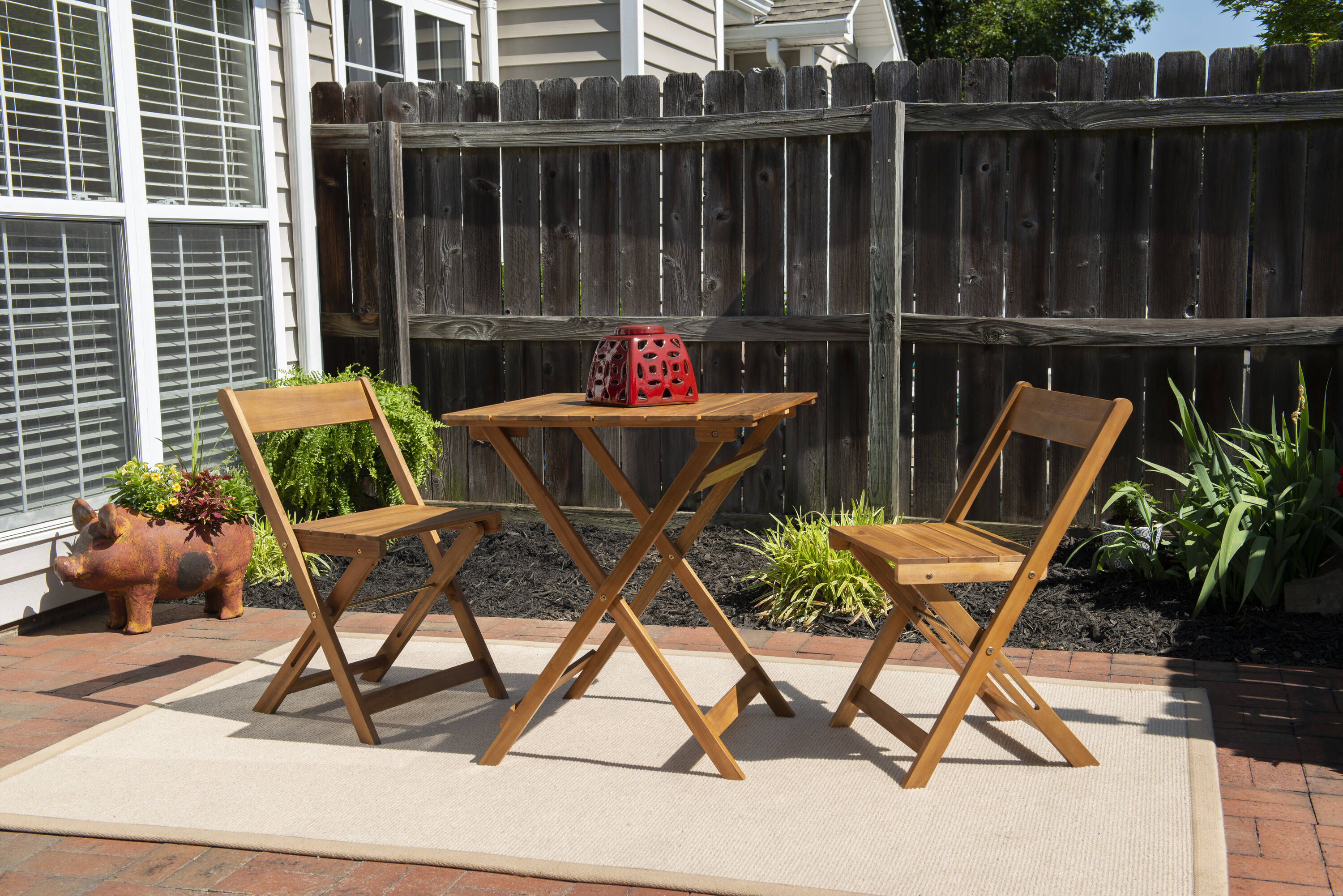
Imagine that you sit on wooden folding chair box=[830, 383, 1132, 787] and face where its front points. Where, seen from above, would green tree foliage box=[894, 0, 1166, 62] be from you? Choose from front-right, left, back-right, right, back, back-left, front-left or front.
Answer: back-right

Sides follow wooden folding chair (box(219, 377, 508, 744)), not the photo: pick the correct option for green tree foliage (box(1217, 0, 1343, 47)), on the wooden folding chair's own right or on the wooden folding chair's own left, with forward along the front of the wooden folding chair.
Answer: on the wooden folding chair's own left

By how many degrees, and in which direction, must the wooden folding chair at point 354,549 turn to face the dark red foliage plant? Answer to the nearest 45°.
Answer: approximately 180°

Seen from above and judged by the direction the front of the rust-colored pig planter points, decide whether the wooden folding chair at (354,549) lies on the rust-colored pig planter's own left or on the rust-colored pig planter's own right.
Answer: on the rust-colored pig planter's own left

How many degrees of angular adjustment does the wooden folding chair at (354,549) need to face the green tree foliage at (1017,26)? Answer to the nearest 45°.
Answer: approximately 90° to its left

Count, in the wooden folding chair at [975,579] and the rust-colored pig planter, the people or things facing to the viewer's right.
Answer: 0

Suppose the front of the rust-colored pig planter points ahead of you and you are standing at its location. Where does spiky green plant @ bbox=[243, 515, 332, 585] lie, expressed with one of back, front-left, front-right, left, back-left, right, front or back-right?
back

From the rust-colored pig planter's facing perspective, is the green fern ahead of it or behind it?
behind

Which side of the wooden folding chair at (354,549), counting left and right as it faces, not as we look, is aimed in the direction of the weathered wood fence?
left

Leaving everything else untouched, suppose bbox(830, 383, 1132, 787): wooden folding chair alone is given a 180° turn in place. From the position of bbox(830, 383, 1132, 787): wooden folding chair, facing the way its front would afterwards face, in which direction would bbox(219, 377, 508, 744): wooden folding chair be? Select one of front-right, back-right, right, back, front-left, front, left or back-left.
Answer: back-left

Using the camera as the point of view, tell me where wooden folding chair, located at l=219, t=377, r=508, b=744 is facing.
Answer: facing the viewer and to the right of the viewer

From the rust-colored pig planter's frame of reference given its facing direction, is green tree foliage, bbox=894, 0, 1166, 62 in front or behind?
behind

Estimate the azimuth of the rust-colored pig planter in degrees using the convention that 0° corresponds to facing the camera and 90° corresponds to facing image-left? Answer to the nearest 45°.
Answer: approximately 45°

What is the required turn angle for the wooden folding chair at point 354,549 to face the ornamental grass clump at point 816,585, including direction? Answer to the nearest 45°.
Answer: approximately 45° to its left

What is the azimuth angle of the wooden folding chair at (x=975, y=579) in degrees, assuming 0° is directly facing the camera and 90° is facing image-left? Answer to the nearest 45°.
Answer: approximately 45°
